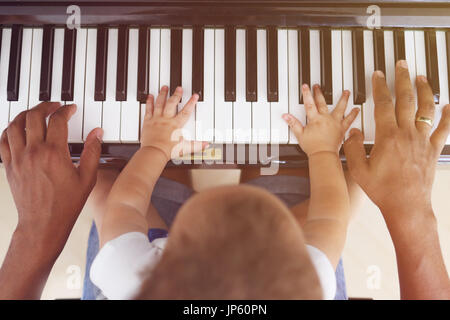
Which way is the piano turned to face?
toward the camera
